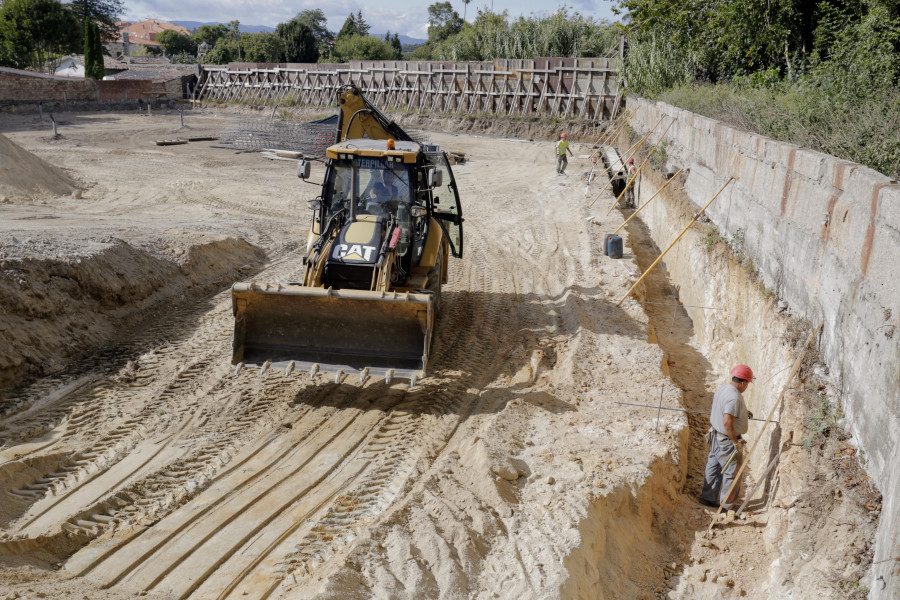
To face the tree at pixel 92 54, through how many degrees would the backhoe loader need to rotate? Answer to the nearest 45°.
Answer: approximately 180°

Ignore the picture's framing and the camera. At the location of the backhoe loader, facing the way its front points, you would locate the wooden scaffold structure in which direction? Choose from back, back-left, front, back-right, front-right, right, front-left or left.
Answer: back

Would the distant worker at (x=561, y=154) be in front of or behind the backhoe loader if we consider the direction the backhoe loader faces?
behind

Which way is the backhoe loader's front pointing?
toward the camera

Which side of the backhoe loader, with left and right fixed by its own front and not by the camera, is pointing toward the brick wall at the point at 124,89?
back

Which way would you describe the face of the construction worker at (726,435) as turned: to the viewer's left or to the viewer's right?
to the viewer's right

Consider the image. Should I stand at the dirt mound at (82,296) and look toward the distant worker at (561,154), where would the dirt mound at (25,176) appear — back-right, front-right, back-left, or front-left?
front-left

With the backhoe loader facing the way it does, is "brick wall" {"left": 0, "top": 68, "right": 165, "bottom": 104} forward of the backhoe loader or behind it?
behind

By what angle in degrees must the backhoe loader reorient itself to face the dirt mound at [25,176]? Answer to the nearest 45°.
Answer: approximately 135° to its right
